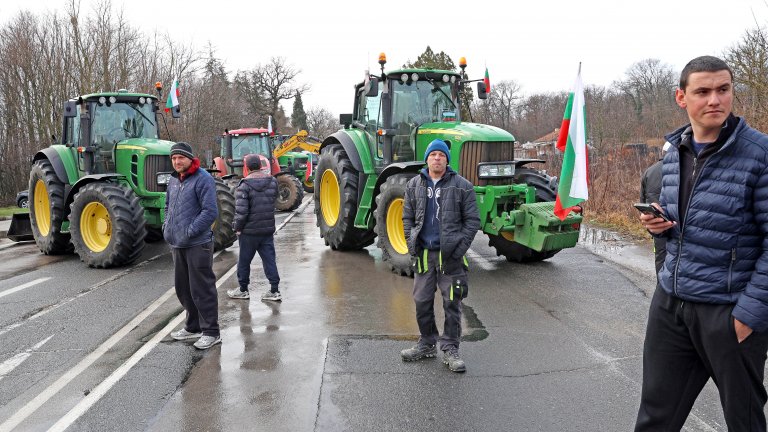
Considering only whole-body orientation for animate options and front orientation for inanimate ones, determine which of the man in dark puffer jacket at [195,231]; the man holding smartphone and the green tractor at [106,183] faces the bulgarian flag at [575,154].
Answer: the green tractor

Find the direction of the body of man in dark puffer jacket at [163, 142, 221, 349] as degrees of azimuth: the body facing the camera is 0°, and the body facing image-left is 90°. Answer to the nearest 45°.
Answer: approximately 45°

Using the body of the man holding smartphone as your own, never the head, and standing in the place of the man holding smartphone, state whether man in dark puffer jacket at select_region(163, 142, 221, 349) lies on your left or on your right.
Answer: on your right

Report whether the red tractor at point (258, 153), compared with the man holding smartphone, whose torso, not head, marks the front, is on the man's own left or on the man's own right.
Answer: on the man's own right

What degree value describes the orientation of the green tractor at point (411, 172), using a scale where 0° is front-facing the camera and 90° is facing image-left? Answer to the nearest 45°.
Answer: approximately 315°

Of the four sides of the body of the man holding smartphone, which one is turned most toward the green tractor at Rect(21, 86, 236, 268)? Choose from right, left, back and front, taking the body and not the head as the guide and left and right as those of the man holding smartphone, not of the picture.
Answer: right

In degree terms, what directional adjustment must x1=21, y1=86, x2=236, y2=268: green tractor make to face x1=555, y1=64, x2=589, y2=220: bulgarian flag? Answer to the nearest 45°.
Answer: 0° — it already faces it

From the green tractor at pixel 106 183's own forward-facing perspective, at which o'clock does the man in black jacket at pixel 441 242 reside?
The man in black jacket is roughly at 1 o'clock from the green tractor.

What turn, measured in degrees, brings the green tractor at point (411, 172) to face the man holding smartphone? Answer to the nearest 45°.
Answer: approximately 45° to its right

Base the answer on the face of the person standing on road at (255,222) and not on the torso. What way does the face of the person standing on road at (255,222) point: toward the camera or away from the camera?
away from the camera

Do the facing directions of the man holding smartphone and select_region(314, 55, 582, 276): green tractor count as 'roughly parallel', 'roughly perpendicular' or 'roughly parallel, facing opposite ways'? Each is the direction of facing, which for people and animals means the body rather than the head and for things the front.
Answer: roughly perpendicular
